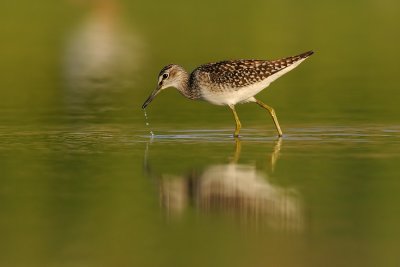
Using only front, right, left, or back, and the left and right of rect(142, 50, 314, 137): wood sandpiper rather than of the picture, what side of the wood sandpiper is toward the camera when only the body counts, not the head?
left
